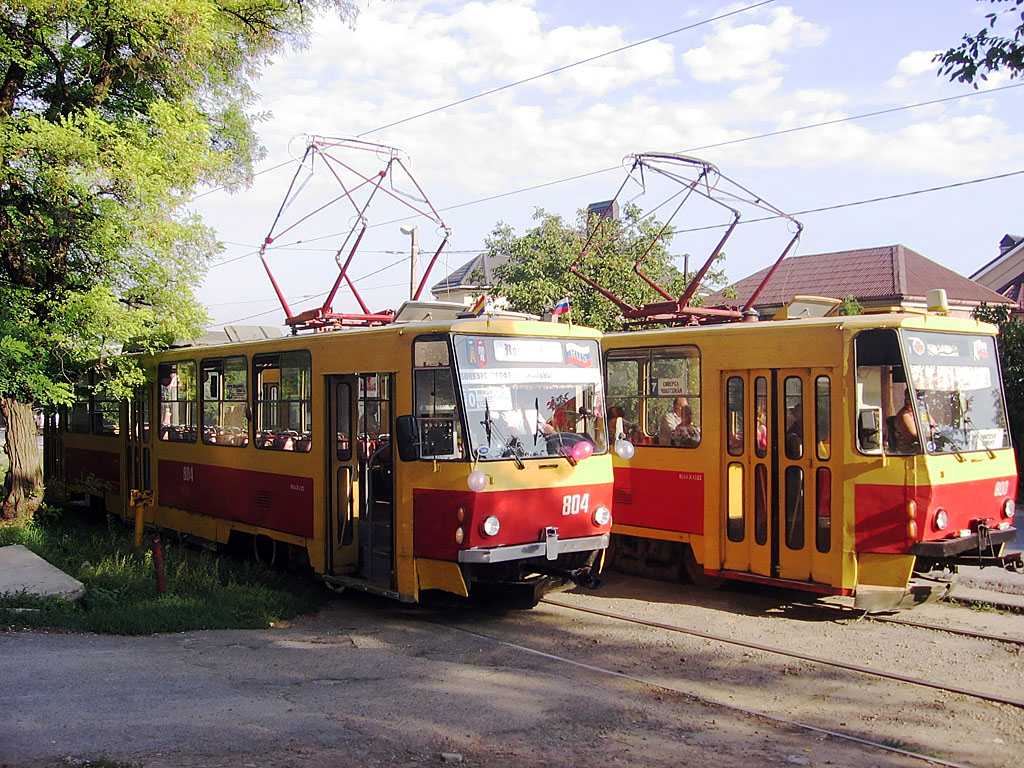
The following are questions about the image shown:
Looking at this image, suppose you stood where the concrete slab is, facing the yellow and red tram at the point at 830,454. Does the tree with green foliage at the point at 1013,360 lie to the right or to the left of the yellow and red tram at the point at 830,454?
left

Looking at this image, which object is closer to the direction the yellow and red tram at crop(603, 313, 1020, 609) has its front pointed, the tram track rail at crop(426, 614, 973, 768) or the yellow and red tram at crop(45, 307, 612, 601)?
the tram track rail

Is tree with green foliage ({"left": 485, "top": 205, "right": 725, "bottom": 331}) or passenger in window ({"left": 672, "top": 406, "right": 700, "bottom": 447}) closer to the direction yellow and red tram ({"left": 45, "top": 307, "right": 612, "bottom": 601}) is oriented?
the passenger in window

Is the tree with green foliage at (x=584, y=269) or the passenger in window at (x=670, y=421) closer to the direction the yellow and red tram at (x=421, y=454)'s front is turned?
the passenger in window

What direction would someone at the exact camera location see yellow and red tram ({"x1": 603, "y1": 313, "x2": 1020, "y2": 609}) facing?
facing the viewer and to the right of the viewer

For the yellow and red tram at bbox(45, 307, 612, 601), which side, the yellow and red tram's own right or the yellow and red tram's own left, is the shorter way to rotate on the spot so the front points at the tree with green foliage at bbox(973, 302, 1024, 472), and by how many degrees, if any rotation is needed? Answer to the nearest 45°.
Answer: approximately 90° to the yellow and red tram's own left

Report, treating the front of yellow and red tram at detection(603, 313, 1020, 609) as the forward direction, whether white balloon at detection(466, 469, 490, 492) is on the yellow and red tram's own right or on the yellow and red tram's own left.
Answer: on the yellow and red tram's own right

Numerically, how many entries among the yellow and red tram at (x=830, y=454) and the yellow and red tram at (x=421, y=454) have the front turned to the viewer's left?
0

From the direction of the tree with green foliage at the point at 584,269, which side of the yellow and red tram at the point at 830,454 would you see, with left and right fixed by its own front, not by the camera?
back

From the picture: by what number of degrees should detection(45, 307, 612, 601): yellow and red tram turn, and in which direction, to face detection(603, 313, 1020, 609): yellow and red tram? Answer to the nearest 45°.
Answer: approximately 45° to its left

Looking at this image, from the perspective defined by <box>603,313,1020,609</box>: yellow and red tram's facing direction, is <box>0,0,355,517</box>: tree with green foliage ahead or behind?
behind

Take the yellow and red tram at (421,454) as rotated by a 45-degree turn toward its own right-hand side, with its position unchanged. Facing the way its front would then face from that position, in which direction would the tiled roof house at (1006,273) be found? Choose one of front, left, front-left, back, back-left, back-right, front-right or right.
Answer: back-left
